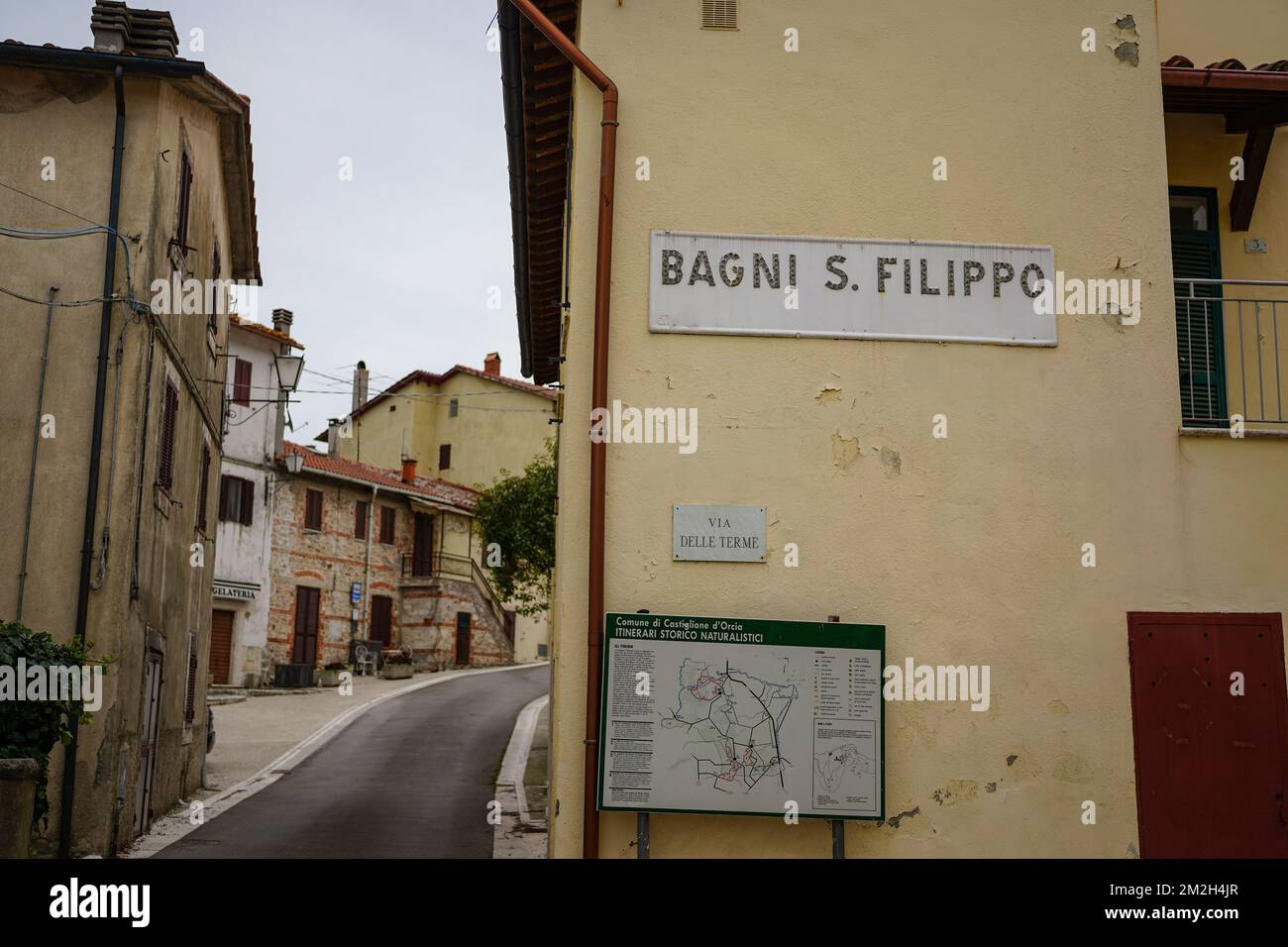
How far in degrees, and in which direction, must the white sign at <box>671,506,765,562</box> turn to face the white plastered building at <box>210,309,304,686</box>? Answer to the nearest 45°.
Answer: approximately 135° to its right

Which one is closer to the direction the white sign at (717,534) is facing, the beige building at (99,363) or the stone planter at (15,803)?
the stone planter

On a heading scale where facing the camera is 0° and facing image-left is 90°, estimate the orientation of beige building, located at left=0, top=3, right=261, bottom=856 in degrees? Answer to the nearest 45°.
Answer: approximately 270°

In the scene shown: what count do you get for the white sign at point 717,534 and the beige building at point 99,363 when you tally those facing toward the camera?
1

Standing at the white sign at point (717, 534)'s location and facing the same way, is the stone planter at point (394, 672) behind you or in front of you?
behind

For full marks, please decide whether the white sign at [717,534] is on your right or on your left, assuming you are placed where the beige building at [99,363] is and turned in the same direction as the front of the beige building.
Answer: on your right

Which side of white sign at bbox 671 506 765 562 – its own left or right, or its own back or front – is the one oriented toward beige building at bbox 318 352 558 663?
back

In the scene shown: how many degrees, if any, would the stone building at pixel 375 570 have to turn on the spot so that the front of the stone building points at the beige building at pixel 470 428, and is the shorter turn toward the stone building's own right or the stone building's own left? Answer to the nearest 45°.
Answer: approximately 90° to the stone building's own left

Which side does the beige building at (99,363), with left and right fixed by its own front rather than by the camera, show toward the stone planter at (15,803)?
right

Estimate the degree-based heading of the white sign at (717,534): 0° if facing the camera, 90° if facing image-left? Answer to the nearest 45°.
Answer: approximately 0°
